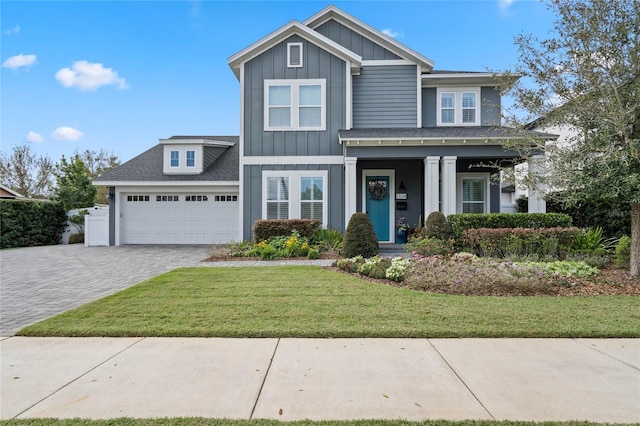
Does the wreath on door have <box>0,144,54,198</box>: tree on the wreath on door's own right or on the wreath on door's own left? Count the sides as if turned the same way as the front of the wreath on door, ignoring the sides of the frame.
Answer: on the wreath on door's own right

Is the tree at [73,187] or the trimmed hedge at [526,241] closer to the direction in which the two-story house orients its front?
the trimmed hedge

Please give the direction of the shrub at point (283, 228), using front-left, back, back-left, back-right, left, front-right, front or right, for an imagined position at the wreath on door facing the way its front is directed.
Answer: front-right

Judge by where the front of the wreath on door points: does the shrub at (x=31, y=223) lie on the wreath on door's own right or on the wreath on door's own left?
on the wreath on door's own right

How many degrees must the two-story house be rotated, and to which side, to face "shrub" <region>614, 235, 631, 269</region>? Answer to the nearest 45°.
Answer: approximately 45° to its left

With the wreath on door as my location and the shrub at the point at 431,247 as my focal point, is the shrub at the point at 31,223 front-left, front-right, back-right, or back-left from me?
back-right
